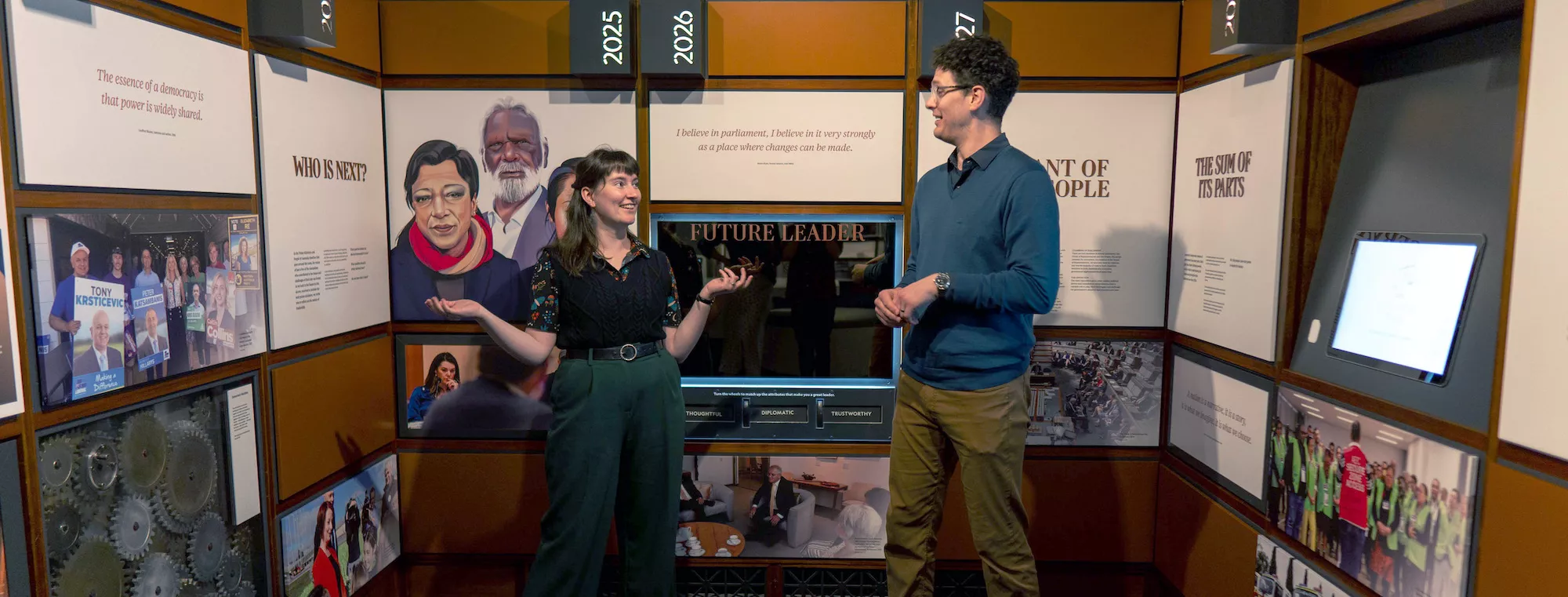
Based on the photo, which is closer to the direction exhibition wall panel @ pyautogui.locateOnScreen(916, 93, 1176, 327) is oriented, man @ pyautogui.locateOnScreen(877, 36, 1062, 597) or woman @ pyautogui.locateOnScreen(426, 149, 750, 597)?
the man

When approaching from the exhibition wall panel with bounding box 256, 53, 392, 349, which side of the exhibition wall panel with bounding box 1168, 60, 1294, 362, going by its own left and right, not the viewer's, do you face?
front

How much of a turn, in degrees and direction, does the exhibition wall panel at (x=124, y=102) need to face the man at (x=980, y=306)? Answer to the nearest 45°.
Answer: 0° — it already faces them

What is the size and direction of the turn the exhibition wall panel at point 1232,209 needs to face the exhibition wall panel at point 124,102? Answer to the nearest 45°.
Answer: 0° — it already faces it

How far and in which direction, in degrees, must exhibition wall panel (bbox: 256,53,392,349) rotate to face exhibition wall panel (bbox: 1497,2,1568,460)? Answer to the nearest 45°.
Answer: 0° — it already faces it

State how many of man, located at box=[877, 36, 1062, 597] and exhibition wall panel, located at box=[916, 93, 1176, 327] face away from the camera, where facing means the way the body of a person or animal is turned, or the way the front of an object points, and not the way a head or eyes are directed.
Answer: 0

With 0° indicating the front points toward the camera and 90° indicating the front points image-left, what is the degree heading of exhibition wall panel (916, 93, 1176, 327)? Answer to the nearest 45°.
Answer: approximately 0°

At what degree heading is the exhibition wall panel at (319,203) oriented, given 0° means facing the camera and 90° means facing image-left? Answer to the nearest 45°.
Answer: approximately 315°

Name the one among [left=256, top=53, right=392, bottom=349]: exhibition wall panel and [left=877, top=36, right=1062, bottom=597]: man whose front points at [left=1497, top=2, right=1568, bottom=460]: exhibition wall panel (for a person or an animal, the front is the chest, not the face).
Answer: [left=256, top=53, right=392, bottom=349]: exhibition wall panel

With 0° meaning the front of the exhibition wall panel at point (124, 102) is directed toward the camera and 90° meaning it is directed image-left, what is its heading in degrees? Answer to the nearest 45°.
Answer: approximately 315°

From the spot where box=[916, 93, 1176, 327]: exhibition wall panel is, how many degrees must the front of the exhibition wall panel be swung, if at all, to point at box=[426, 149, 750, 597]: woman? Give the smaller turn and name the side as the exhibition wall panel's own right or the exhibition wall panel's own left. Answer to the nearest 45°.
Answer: approximately 45° to the exhibition wall panel's own right

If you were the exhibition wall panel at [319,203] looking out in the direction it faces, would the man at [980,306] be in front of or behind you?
in front

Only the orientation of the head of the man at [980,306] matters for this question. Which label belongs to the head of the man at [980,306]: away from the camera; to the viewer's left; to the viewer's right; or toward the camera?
to the viewer's left

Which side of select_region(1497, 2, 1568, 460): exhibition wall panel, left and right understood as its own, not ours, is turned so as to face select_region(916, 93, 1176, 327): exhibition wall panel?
right
